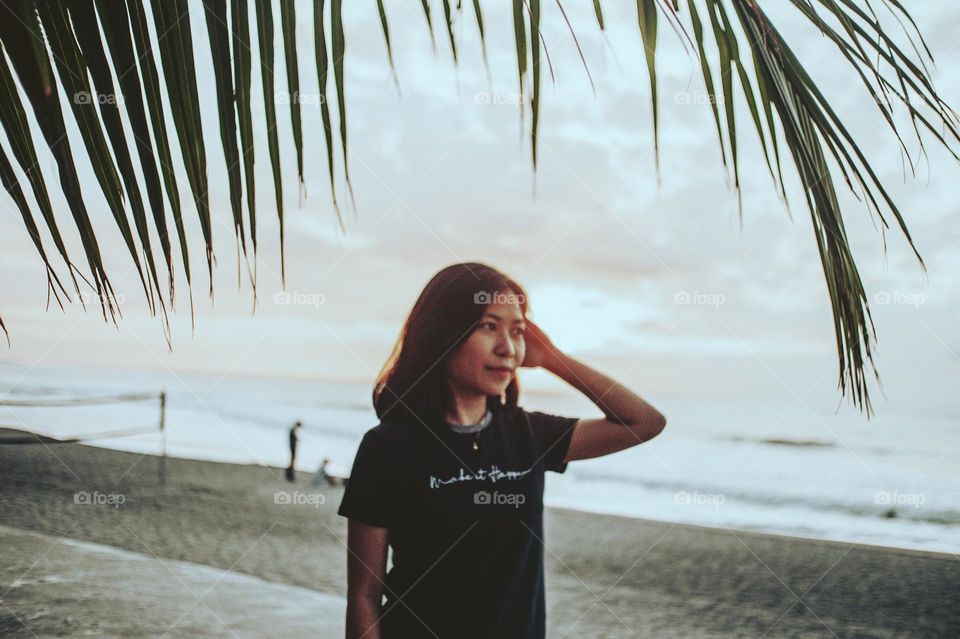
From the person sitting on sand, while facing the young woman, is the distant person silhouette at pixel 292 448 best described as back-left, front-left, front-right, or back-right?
back-right

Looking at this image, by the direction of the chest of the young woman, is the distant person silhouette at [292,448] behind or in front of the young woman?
behind

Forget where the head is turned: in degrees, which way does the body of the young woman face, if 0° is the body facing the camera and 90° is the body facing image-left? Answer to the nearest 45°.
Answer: approximately 315°

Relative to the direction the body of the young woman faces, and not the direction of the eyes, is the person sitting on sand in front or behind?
behind

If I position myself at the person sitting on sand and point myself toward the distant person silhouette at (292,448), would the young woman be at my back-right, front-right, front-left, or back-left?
back-left
